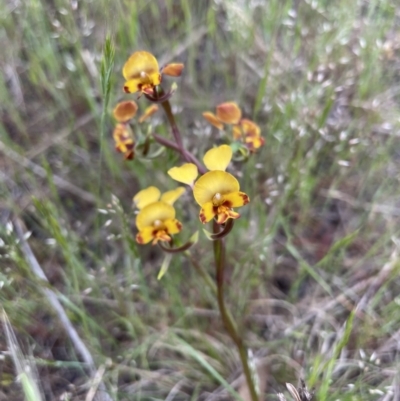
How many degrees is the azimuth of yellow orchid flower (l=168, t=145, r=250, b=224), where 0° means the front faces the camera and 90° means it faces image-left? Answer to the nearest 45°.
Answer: approximately 0°

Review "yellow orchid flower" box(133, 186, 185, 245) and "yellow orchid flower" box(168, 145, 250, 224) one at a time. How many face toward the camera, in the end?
2
